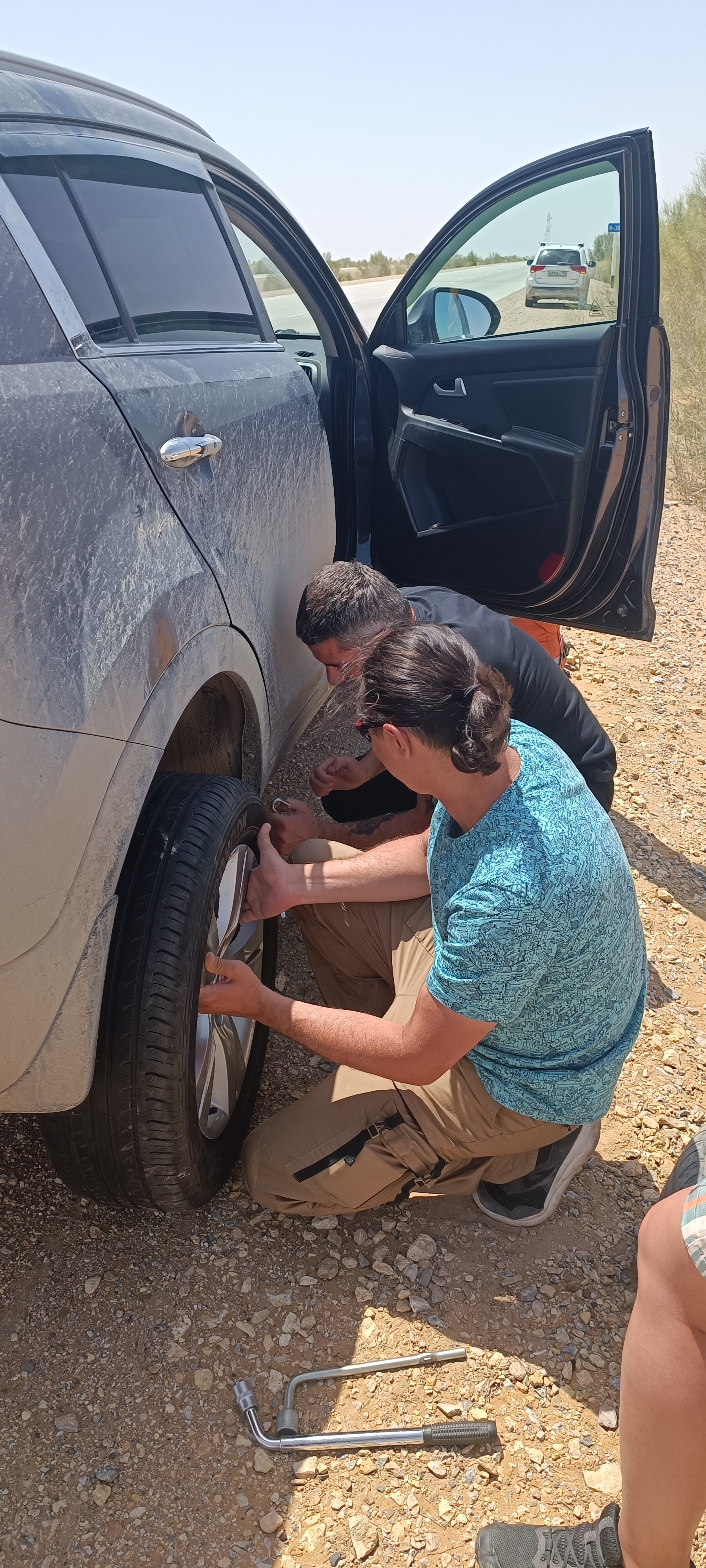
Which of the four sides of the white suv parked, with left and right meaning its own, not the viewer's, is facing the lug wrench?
back

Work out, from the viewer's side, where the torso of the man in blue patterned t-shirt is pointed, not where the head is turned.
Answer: to the viewer's left

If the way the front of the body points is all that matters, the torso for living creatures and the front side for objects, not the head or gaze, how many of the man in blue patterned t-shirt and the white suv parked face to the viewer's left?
1

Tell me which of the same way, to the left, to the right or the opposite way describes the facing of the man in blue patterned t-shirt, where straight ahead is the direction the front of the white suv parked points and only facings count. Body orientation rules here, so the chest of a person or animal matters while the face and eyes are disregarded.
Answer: to the left

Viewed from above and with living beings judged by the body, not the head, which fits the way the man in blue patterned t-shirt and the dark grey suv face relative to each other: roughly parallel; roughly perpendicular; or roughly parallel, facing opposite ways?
roughly perpendicular

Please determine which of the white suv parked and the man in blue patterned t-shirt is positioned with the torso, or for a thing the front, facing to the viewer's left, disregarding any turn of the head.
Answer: the man in blue patterned t-shirt

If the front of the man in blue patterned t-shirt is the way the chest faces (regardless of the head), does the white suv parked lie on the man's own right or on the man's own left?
on the man's own right

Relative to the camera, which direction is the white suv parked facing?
away from the camera

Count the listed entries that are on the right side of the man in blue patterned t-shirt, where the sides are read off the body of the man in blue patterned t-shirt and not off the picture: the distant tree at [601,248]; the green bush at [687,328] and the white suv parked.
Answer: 3

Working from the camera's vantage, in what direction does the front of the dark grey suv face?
facing away from the viewer

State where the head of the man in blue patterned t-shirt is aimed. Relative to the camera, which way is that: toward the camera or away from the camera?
away from the camera

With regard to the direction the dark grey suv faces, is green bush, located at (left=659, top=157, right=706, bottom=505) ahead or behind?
ahead
